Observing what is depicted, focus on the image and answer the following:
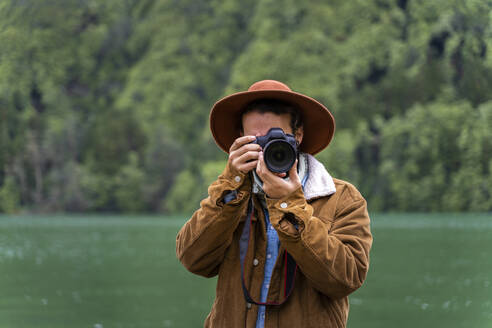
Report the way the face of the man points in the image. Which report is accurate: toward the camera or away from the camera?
toward the camera

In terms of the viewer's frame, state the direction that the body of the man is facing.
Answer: toward the camera
